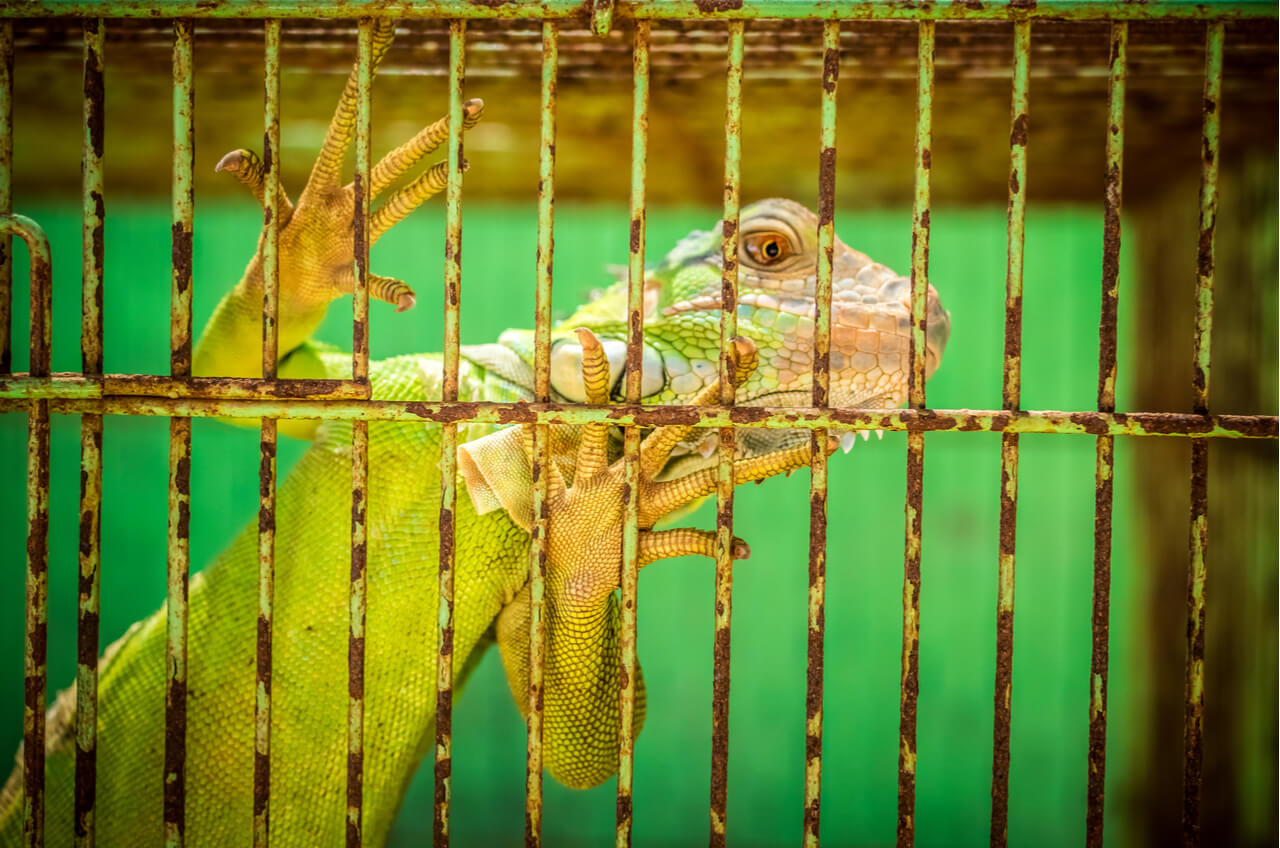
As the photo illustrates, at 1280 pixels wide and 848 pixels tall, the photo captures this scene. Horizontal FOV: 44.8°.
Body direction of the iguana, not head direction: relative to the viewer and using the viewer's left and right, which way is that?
facing to the right of the viewer
